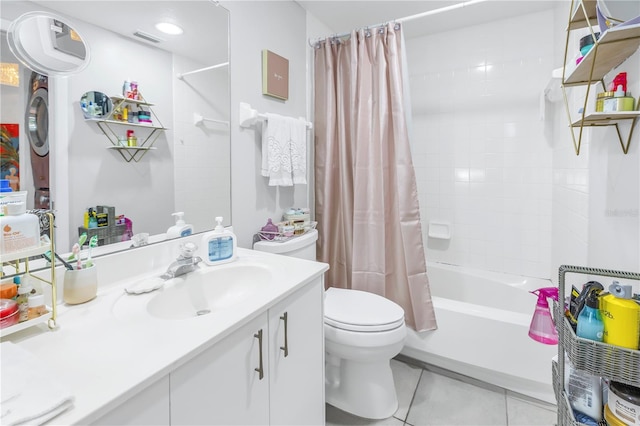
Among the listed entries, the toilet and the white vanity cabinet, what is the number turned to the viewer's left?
0

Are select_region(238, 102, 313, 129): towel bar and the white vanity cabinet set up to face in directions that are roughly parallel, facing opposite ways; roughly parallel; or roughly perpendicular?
roughly parallel

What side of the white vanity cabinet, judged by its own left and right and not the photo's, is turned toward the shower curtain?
left

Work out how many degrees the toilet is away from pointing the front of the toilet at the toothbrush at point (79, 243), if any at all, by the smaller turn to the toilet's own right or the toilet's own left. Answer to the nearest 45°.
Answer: approximately 90° to the toilet's own right

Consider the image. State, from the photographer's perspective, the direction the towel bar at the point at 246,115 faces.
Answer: facing the viewer and to the right of the viewer

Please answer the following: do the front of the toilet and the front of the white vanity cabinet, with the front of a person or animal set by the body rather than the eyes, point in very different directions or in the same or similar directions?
same or similar directions

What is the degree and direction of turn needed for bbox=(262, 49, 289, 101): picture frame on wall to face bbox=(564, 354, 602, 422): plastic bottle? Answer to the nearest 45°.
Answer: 0° — it already faces it

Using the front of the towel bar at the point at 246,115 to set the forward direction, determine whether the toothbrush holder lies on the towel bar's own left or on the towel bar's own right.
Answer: on the towel bar's own right

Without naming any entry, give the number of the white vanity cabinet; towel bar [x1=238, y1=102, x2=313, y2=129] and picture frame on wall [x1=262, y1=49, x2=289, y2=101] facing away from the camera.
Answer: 0

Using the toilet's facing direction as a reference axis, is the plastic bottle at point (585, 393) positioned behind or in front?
in front

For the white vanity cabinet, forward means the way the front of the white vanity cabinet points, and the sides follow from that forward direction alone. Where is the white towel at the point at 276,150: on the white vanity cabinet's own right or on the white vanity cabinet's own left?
on the white vanity cabinet's own left

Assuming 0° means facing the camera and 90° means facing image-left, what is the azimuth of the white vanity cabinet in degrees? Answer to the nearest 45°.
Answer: approximately 315°

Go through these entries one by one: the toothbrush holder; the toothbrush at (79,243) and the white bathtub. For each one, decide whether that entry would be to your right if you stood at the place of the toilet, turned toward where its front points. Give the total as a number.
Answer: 2

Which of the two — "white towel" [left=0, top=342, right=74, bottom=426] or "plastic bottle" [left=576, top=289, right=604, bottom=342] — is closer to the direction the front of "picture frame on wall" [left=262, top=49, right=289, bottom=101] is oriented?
the plastic bottle

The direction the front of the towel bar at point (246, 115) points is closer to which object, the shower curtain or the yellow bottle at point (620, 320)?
the yellow bottle

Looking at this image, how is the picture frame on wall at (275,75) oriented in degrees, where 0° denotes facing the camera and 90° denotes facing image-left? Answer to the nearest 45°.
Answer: approximately 315°
